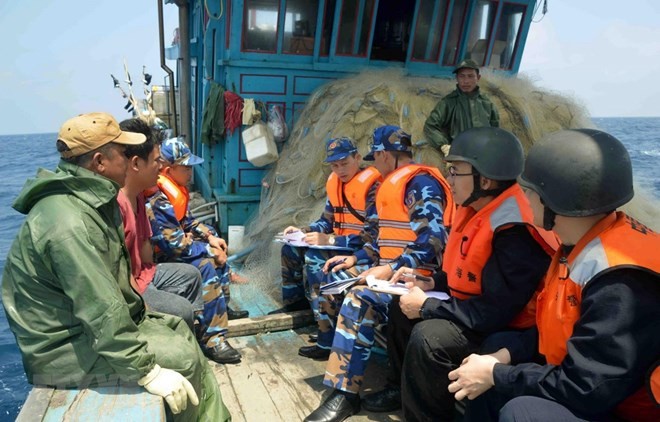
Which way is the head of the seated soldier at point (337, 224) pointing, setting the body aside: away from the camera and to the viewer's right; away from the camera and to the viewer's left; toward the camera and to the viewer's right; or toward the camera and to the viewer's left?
toward the camera and to the viewer's left

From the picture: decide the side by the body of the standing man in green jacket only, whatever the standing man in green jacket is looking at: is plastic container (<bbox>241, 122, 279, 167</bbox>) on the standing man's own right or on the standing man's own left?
on the standing man's own right

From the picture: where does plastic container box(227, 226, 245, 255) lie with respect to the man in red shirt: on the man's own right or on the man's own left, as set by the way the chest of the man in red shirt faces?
on the man's own left

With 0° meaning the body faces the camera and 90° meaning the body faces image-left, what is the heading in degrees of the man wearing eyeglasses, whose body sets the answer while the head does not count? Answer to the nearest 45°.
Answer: approximately 90°

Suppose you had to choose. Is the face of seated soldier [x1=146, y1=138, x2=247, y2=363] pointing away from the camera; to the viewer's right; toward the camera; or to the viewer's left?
to the viewer's right

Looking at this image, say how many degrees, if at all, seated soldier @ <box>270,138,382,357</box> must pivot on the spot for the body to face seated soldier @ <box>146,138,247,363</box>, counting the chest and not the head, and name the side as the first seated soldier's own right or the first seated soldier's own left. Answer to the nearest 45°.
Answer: approximately 45° to the first seated soldier's own right

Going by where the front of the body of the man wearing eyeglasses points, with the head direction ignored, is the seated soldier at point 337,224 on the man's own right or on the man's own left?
on the man's own right

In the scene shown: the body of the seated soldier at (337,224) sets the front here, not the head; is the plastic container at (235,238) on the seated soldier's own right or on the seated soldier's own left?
on the seated soldier's own right

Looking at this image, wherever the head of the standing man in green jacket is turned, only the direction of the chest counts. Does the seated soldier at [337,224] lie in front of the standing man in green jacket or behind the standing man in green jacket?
in front

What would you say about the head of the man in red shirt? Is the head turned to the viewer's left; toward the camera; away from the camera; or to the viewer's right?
to the viewer's right

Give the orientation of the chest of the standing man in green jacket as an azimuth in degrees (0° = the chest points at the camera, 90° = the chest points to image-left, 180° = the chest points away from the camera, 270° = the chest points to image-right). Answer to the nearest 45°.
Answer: approximately 0°

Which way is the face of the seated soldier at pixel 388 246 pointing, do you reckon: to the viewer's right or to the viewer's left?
to the viewer's left

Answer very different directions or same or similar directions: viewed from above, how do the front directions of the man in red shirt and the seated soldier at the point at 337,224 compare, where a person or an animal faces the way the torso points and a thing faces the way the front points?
very different directions

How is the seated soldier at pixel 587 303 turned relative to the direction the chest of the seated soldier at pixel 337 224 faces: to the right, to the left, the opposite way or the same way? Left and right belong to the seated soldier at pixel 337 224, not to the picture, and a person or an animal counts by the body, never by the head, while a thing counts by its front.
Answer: to the right

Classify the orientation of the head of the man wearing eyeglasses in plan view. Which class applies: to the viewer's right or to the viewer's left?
to the viewer's left

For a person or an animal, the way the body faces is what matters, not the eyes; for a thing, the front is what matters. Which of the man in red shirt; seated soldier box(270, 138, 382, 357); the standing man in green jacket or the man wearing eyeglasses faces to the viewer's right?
the man in red shirt
